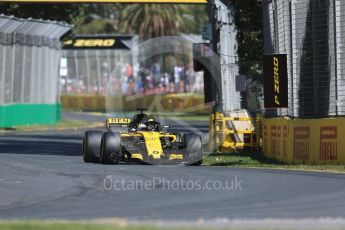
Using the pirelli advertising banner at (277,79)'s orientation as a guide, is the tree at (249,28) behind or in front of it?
behind

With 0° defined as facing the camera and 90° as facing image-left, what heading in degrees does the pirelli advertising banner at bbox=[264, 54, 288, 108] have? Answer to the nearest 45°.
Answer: approximately 0°

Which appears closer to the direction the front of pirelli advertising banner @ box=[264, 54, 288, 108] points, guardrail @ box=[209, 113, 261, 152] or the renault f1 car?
the renault f1 car
